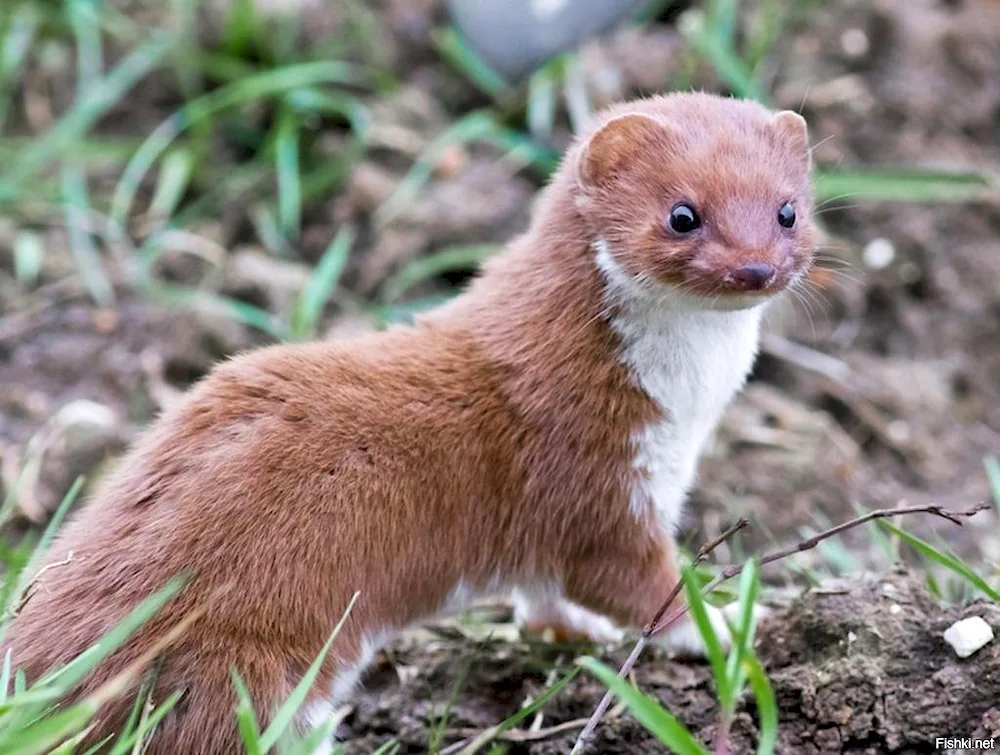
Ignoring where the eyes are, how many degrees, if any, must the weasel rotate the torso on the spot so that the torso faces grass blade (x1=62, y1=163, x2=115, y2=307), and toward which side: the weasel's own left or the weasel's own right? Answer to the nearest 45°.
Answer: approximately 135° to the weasel's own left

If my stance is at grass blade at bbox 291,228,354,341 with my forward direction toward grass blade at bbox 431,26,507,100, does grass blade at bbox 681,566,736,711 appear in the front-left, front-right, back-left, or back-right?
back-right

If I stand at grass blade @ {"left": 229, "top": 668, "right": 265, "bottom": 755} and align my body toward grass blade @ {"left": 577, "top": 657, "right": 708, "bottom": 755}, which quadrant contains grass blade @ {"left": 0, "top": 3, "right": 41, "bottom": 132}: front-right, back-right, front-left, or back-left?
back-left

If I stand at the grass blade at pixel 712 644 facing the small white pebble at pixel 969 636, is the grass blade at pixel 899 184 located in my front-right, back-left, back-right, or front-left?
front-left

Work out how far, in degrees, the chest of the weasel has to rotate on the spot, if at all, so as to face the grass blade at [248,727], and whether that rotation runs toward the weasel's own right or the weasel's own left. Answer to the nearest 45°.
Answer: approximately 135° to the weasel's own right

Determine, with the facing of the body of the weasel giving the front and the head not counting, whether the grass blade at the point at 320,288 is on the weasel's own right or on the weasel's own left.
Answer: on the weasel's own left

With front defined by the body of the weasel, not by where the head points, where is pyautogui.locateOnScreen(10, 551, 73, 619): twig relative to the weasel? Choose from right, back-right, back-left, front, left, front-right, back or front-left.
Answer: back

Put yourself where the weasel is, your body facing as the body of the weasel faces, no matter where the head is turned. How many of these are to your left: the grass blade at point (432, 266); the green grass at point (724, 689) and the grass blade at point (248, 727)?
1

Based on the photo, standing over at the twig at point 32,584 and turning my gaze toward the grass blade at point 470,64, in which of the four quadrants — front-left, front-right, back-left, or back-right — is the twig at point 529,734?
front-right

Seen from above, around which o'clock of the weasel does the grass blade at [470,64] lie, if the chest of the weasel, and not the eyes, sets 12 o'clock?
The grass blade is roughly at 9 o'clock from the weasel.

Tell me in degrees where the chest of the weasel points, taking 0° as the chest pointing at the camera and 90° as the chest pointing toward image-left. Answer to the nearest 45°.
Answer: approximately 270°

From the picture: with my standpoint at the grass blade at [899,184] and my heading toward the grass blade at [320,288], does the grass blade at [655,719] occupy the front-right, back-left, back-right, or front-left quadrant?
front-left

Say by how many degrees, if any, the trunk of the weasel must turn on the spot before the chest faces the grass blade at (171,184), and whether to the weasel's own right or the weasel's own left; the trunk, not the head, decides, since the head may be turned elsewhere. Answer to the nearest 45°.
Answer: approximately 90° to the weasel's own left

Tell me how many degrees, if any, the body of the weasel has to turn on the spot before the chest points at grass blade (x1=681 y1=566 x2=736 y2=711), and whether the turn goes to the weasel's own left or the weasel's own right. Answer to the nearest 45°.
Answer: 0° — it already faces it

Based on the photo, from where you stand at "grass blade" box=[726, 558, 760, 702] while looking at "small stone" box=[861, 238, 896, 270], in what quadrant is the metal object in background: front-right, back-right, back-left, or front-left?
front-left

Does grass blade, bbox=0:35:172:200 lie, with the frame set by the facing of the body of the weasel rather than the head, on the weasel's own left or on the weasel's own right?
on the weasel's own left
